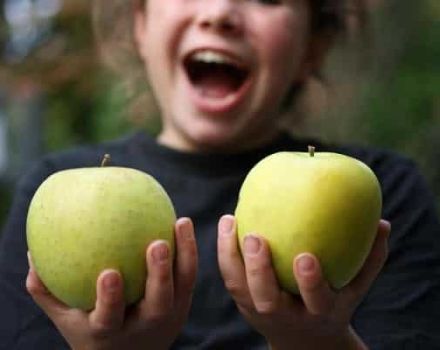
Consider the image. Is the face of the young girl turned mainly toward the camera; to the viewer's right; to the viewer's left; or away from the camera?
toward the camera

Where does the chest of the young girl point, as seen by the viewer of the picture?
toward the camera
